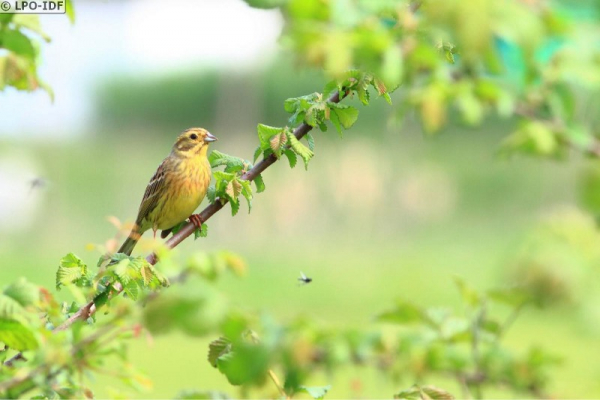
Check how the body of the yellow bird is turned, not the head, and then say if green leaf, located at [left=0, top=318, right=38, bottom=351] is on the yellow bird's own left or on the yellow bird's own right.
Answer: on the yellow bird's own right

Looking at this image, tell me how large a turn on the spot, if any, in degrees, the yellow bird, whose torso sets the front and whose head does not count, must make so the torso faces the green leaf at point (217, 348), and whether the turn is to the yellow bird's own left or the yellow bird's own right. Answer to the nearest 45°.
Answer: approximately 45° to the yellow bird's own right

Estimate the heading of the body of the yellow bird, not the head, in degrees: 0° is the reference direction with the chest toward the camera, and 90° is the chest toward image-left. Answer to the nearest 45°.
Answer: approximately 315°

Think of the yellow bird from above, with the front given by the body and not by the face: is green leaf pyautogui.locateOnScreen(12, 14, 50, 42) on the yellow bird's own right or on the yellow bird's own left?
on the yellow bird's own right

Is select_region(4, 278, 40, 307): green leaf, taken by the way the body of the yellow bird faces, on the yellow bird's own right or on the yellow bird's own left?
on the yellow bird's own right
